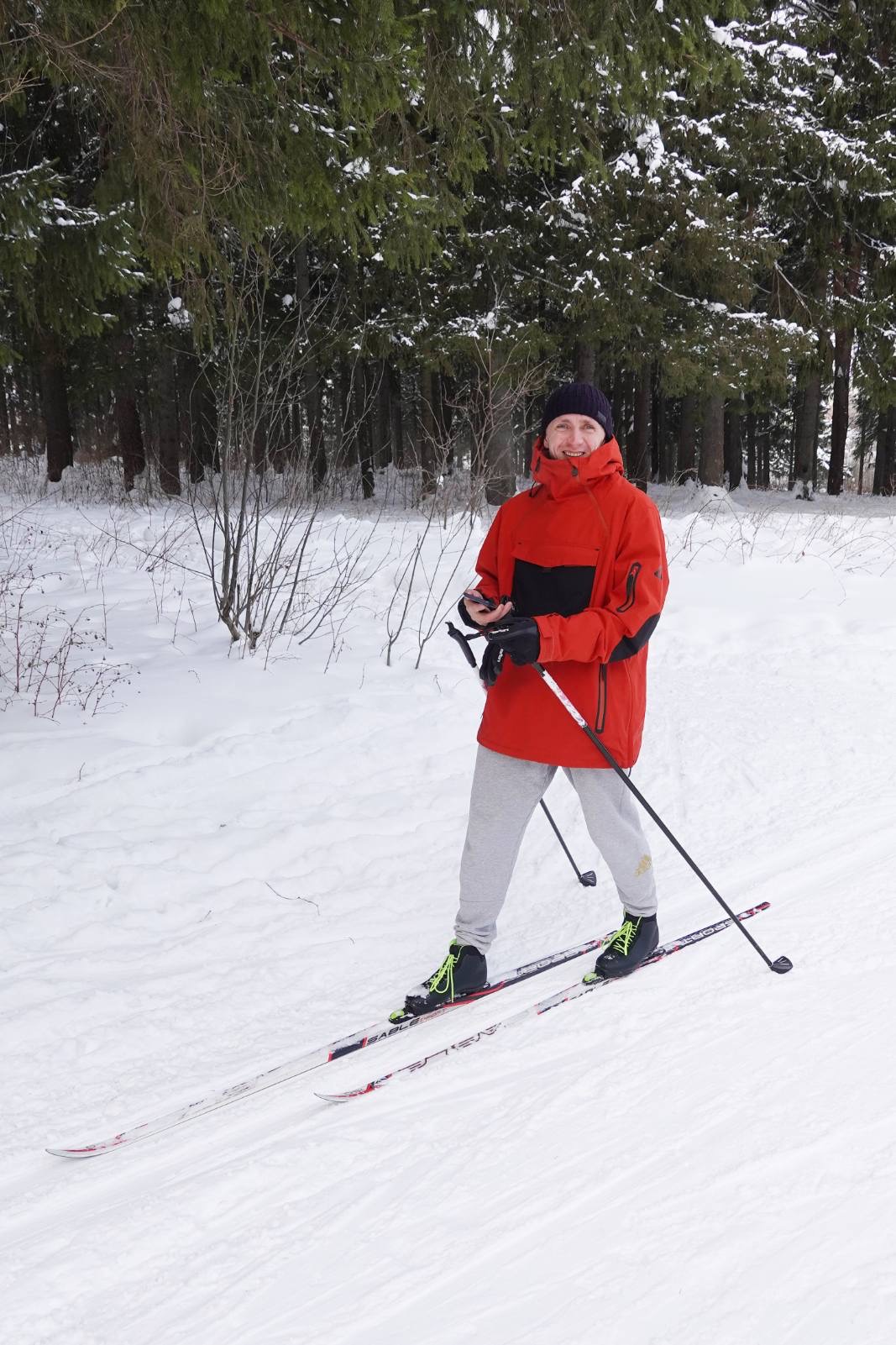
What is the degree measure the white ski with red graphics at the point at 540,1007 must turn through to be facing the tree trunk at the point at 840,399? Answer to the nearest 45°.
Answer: approximately 135° to its right

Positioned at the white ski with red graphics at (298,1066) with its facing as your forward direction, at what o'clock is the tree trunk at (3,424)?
The tree trunk is roughly at 4 o'clock from the white ski with red graphics.

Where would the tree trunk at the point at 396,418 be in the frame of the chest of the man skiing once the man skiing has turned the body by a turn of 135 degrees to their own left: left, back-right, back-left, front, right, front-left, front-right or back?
left

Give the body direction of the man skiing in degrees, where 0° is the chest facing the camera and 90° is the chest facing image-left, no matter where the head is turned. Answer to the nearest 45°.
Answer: approximately 45°

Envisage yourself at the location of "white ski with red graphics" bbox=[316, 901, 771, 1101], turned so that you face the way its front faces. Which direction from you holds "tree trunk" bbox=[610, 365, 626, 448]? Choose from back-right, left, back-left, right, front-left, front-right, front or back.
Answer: back-right

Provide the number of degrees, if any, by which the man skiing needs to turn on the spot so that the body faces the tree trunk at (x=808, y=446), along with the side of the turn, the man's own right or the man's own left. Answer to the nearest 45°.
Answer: approximately 135° to the man's own right
